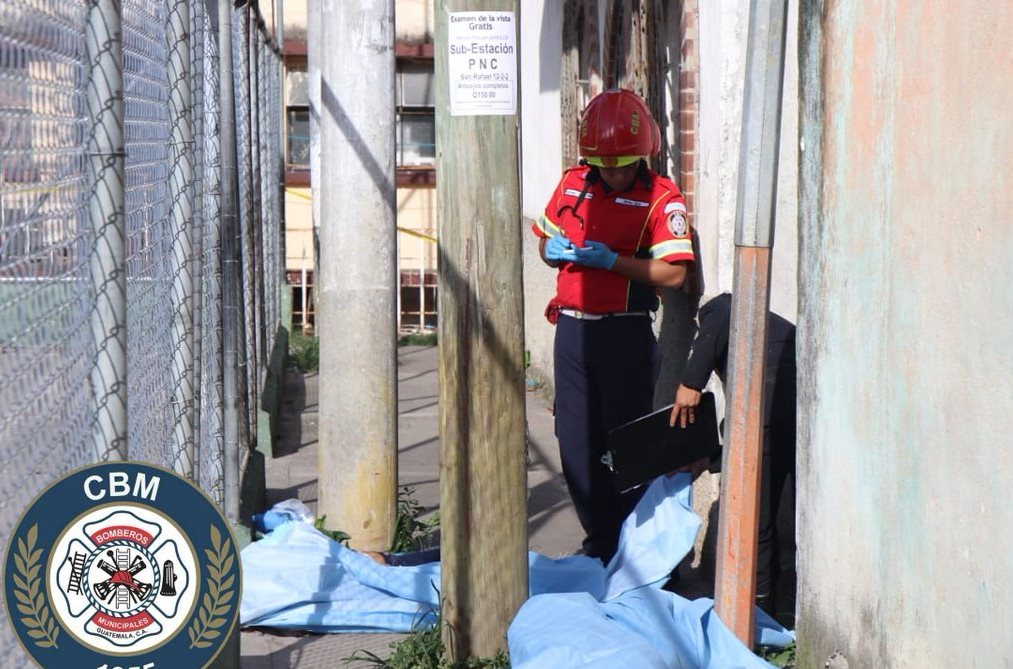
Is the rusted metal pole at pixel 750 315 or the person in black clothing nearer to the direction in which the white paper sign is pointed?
the rusted metal pole

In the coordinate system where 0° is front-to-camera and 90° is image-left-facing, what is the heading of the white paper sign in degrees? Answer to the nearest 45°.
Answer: approximately 0°

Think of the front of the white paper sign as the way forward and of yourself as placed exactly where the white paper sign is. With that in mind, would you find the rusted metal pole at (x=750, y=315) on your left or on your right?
on your left

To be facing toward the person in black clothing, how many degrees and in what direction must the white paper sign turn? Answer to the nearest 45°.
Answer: approximately 135° to its left

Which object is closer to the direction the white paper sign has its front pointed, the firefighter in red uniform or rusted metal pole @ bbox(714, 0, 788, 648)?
the rusted metal pole

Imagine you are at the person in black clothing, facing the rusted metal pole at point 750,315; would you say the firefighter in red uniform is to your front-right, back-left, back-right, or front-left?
back-right

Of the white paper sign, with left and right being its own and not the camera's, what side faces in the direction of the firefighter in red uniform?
back
